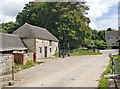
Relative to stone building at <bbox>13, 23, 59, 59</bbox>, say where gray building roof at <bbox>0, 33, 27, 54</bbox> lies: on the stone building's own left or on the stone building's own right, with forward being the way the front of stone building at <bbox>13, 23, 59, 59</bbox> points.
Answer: on the stone building's own right

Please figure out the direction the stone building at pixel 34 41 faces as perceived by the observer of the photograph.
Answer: facing the viewer and to the right of the viewer
